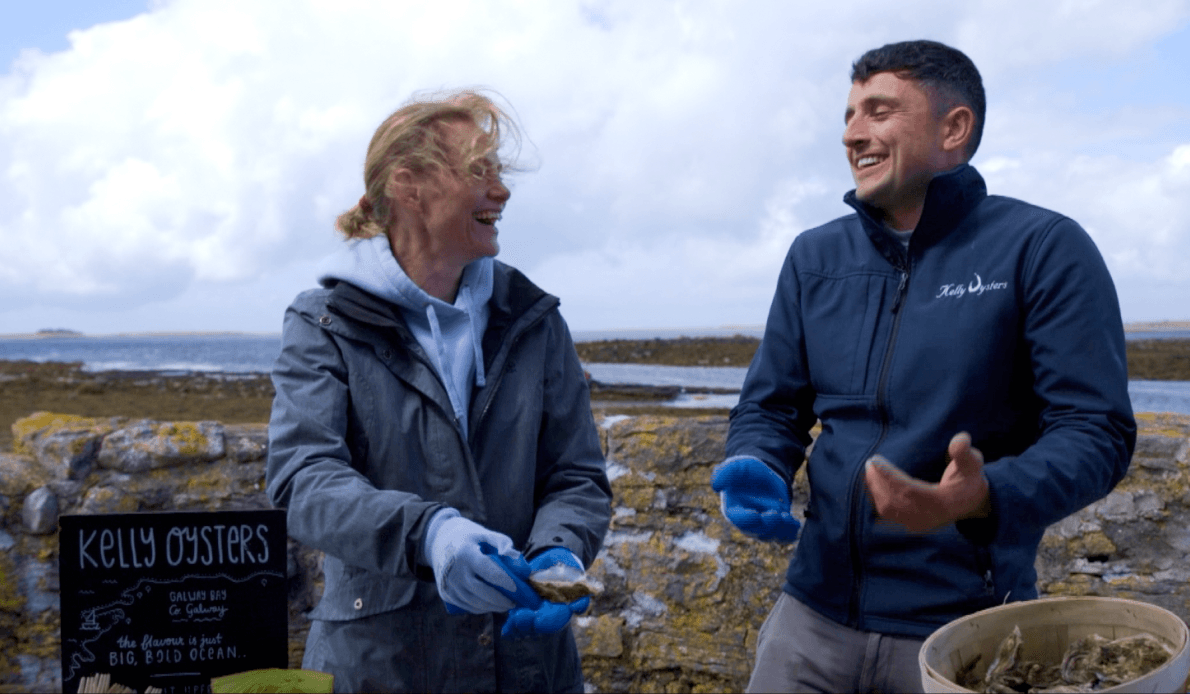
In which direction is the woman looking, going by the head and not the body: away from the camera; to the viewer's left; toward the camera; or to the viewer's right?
to the viewer's right

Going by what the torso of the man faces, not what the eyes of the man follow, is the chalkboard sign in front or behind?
in front

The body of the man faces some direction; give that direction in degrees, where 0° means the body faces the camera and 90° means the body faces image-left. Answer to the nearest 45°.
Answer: approximately 45°

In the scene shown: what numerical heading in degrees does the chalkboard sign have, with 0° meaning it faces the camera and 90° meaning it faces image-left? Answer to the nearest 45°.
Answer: approximately 0°

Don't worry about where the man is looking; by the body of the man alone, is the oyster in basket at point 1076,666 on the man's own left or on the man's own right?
on the man's own left

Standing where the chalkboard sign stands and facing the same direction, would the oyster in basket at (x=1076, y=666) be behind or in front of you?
in front
